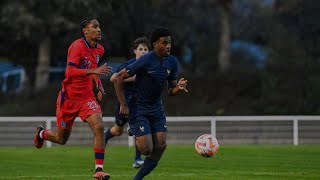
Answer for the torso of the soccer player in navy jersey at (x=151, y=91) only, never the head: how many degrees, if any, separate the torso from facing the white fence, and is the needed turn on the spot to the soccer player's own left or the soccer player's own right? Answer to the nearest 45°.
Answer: approximately 135° to the soccer player's own left

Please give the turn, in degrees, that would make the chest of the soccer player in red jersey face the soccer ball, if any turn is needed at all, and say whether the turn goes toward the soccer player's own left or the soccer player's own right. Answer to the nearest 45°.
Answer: approximately 45° to the soccer player's own left

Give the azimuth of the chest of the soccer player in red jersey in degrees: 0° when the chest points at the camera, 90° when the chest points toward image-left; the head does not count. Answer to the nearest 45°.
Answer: approximately 315°

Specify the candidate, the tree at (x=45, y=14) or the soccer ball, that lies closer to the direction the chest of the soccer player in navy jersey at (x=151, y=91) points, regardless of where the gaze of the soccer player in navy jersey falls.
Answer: the soccer ball

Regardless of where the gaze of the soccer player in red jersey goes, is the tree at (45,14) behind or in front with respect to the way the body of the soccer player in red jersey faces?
behind

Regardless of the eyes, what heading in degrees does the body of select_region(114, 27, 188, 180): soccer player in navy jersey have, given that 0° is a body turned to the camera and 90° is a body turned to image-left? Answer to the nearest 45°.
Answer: approximately 315°
